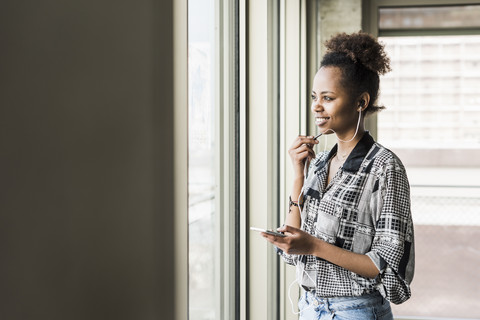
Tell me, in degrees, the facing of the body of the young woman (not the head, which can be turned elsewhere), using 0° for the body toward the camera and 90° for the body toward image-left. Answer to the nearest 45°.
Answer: approximately 45°
